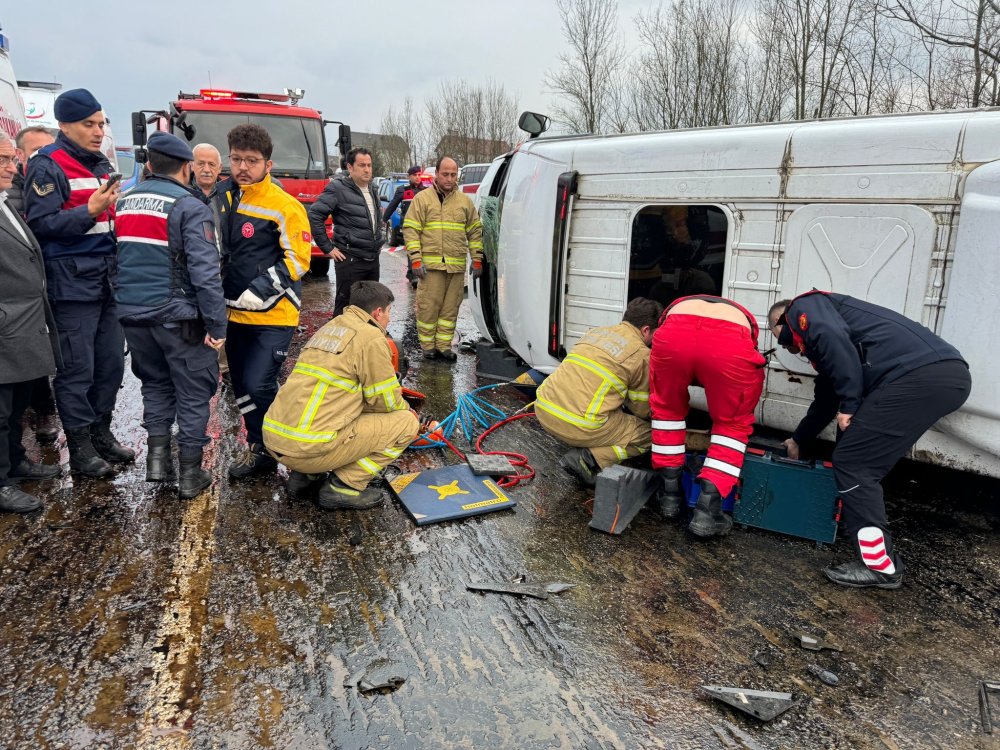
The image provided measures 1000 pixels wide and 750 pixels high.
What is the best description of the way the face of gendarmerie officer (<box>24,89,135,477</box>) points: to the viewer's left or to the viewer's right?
to the viewer's right

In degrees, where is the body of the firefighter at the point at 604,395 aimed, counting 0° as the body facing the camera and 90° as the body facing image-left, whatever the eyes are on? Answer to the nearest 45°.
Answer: approximately 225°

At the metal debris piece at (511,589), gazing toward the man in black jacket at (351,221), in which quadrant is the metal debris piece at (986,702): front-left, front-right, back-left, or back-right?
back-right

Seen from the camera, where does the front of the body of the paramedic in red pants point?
away from the camera

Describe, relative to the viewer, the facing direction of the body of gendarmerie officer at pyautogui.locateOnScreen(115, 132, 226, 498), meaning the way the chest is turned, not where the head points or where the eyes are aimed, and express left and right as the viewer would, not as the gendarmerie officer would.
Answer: facing away from the viewer and to the right of the viewer

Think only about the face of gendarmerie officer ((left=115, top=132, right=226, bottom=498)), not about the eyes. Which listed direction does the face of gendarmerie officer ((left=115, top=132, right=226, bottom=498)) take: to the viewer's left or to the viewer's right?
to the viewer's right

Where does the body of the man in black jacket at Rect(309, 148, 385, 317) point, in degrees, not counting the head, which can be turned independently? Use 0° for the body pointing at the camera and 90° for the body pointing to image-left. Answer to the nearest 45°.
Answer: approximately 315°

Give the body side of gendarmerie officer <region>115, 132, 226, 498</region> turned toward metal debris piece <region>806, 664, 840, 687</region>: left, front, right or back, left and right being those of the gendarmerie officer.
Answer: right

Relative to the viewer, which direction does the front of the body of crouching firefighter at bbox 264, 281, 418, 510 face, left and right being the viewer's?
facing away from the viewer and to the right of the viewer

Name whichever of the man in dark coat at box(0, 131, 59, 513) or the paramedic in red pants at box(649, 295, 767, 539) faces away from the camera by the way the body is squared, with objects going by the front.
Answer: the paramedic in red pants

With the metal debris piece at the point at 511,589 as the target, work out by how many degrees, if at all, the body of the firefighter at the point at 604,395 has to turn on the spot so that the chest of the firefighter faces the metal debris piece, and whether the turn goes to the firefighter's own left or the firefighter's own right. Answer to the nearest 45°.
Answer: approximately 135° to the firefighter's own right

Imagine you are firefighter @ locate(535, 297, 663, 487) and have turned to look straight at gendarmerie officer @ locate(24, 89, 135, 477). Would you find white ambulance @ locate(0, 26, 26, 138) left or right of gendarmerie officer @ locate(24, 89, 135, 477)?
right

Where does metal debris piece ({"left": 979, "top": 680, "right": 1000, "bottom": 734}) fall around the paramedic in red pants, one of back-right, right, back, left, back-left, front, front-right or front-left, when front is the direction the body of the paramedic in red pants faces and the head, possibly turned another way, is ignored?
back-right
